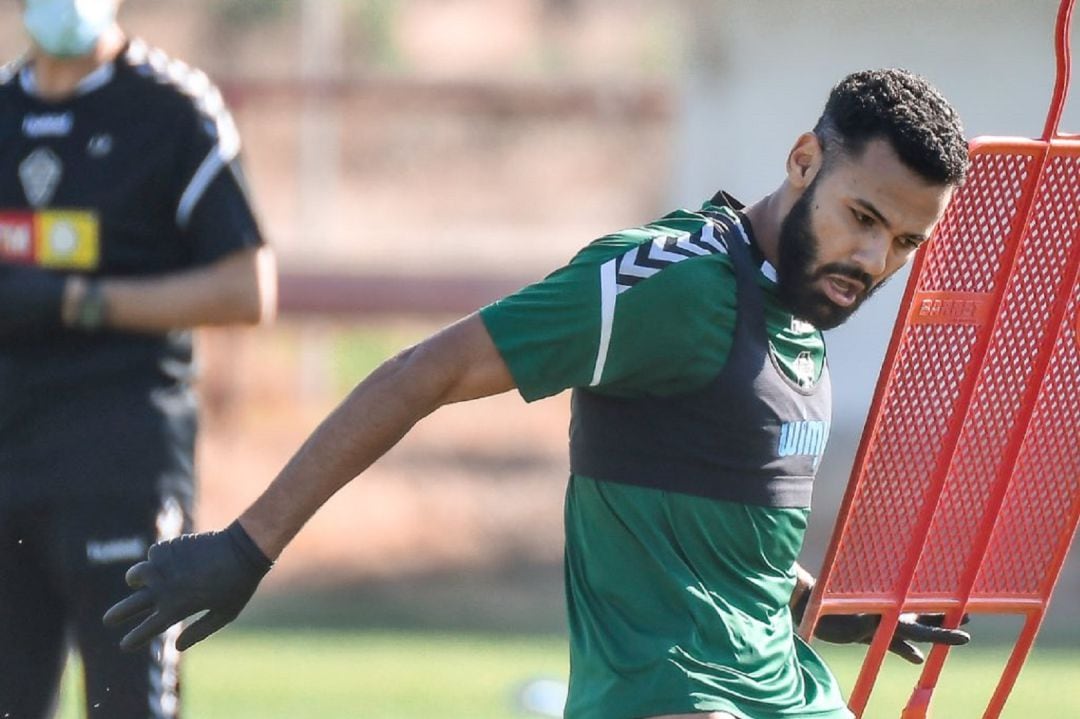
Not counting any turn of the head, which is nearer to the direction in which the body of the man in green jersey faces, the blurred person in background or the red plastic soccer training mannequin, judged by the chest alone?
the red plastic soccer training mannequin

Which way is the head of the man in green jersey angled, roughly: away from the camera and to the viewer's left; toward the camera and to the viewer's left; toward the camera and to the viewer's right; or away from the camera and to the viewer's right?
toward the camera and to the viewer's right

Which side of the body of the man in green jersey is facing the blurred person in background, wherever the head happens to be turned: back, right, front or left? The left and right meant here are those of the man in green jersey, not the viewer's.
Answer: back

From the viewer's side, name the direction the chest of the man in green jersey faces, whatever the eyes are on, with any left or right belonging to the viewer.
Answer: facing the viewer and to the right of the viewer

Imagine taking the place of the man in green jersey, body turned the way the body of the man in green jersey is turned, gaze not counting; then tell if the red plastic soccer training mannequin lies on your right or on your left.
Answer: on your left
